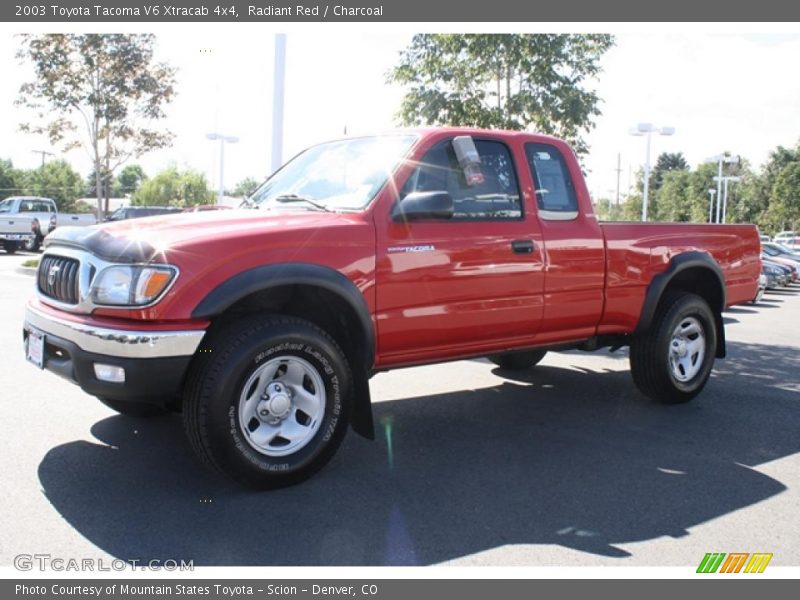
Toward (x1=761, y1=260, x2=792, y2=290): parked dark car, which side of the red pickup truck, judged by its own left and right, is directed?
back

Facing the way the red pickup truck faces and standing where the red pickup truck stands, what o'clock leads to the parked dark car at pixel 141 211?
The parked dark car is roughly at 4 o'clock from the red pickup truck.

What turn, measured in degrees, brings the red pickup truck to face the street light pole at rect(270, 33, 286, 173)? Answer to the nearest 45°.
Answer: approximately 135° to its right

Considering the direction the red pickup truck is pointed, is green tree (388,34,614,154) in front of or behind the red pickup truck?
behind

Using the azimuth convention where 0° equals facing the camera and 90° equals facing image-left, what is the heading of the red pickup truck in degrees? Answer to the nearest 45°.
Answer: approximately 45°

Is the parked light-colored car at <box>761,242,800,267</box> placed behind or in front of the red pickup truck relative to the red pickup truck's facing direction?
behind
